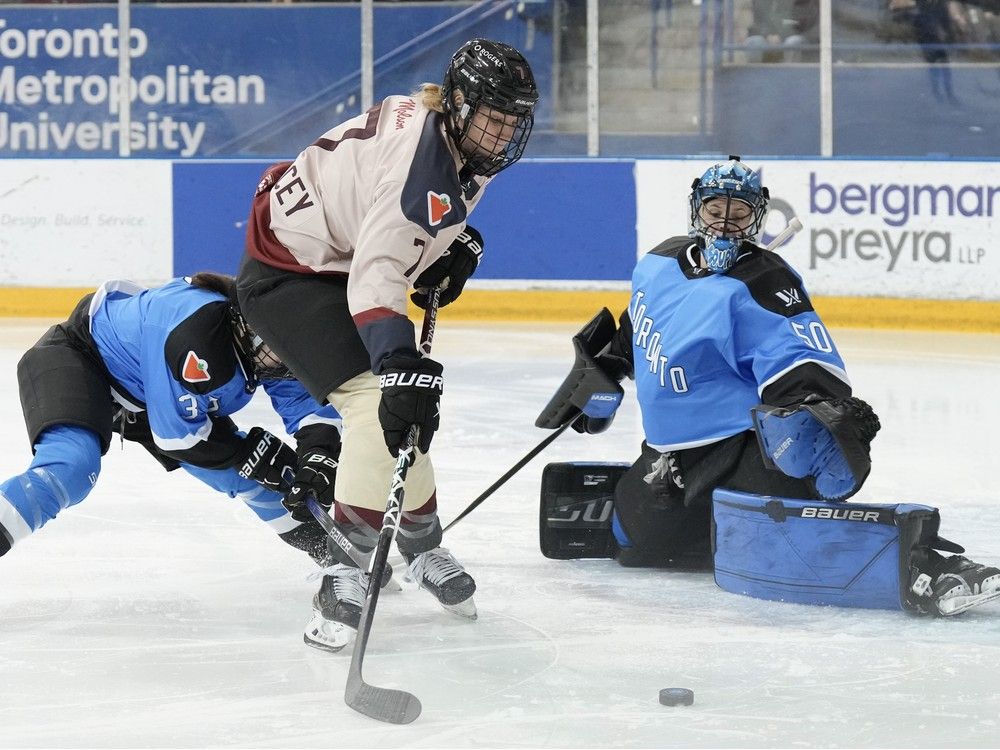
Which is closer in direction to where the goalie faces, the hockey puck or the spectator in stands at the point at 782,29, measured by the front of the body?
the hockey puck

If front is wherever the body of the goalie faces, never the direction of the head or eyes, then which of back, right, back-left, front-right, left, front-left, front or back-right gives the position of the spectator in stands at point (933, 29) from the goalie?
back-right

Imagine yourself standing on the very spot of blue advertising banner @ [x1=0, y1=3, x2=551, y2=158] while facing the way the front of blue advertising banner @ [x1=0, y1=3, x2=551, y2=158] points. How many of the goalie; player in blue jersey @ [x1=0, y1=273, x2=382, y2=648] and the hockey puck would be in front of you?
3

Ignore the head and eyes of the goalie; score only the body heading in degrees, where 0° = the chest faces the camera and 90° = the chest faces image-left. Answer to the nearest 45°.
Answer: approximately 45°

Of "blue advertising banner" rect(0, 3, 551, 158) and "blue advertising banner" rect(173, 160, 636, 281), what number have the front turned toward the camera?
2

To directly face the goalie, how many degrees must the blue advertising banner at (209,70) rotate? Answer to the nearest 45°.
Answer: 0° — it already faces them

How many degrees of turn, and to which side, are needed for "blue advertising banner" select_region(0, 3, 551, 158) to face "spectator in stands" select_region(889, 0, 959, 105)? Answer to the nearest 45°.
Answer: approximately 90° to its left

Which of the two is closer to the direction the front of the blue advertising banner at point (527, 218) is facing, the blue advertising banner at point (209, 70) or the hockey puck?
the hockey puck

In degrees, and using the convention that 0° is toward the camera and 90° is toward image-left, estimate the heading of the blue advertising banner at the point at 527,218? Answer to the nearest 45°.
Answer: approximately 0°
